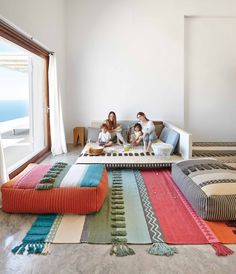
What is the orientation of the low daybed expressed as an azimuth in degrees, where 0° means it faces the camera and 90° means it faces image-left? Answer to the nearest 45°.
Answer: approximately 0°

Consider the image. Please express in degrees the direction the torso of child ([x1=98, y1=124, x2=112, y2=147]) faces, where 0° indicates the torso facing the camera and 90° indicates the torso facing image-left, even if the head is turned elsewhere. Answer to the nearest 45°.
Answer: approximately 0°

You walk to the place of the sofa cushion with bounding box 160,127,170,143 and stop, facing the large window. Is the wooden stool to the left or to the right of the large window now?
right

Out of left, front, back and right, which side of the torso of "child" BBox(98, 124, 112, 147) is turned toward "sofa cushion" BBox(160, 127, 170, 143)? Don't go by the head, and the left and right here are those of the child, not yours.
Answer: left

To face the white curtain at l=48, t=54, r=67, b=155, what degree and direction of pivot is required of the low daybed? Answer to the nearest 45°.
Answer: approximately 135° to its right
